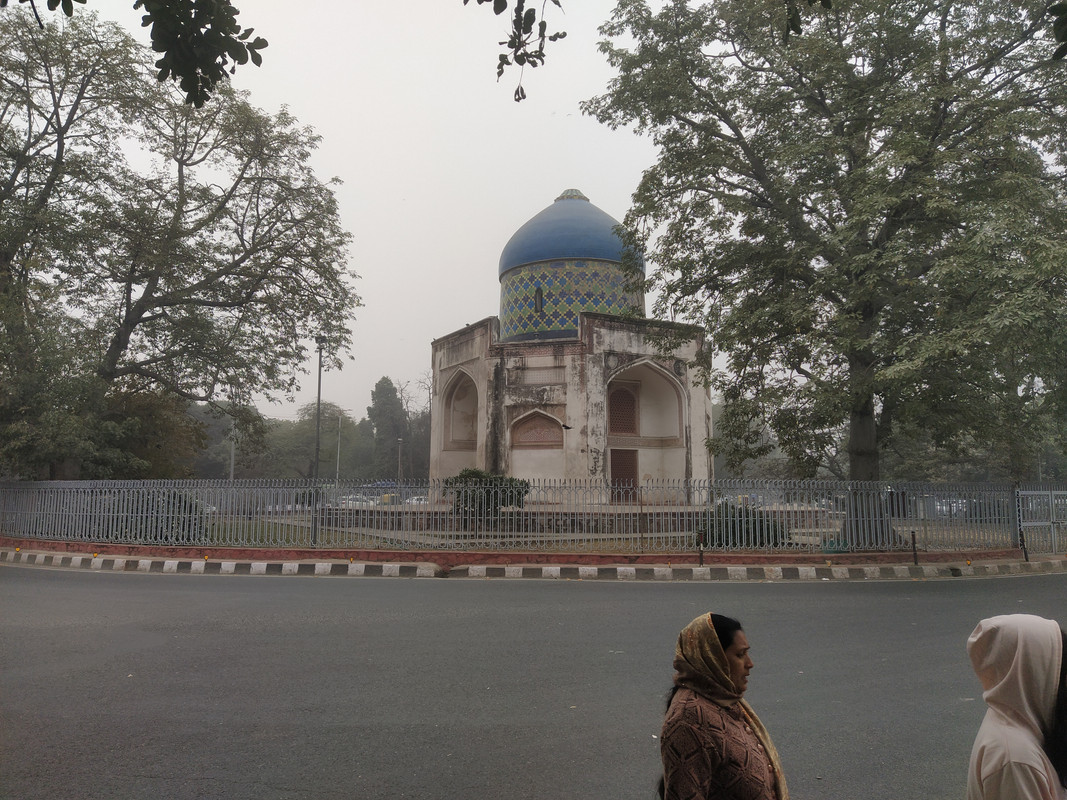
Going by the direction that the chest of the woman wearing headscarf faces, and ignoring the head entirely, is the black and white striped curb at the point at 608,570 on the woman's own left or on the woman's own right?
on the woman's own left

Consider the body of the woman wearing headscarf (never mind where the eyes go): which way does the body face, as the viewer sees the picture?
to the viewer's right

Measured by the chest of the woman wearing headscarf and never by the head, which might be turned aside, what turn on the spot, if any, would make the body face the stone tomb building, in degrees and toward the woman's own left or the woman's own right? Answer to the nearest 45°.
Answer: approximately 90° to the woman's own left

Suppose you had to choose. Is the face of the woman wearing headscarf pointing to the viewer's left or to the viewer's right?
to the viewer's right

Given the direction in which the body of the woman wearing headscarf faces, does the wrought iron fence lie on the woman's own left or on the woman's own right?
on the woman's own left

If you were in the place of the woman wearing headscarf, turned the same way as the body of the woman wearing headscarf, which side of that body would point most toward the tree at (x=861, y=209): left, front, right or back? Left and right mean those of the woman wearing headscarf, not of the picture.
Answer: left
